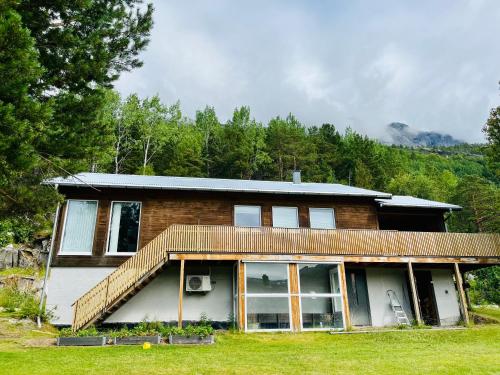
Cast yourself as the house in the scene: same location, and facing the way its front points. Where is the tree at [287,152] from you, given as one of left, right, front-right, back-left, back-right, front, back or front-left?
back

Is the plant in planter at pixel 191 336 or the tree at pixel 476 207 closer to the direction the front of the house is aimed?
the plant in planter

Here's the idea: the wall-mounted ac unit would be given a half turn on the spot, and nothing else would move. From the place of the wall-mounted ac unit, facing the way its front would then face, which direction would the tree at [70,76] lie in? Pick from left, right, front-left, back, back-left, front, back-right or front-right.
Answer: back-left

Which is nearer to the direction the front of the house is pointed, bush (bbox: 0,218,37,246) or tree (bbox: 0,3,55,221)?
the tree

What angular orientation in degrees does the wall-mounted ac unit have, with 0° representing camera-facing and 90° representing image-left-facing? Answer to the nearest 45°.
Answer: approximately 0°

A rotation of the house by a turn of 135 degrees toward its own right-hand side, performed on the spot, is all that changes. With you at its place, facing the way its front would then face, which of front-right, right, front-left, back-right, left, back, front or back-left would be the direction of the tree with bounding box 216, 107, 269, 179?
front-right

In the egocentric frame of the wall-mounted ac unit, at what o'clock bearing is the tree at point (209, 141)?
The tree is roughly at 6 o'clock from the wall-mounted ac unit.

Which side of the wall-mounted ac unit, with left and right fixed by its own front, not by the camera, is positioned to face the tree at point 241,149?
back

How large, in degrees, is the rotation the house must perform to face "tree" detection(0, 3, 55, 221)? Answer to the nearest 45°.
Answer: approximately 45° to its right

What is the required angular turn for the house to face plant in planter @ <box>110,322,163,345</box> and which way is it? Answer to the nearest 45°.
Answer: approximately 45° to its right

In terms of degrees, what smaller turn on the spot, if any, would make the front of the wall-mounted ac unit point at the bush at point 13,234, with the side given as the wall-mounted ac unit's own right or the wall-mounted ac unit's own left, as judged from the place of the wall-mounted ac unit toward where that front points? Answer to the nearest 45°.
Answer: approximately 135° to the wall-mounted ac unit's own right

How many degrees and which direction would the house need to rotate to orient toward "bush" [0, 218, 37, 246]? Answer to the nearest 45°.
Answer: approximately 135° to its right

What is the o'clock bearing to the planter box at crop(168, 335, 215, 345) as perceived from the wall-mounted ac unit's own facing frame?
The planter box is roughly at 12 o'clock from the wall-mounted ac unit.

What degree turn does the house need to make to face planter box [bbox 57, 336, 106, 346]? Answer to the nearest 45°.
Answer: approximately 45° to its right

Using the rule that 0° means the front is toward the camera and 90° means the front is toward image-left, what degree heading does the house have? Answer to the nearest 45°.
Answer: approximately 0°
